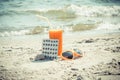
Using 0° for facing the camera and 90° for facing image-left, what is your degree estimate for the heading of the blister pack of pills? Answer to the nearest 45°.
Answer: approximately 0°
